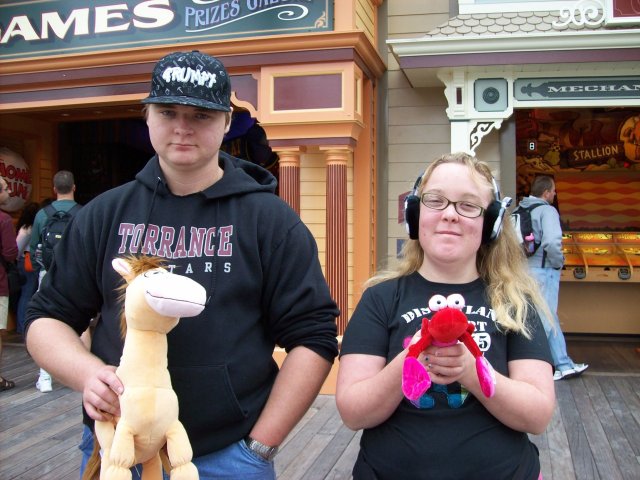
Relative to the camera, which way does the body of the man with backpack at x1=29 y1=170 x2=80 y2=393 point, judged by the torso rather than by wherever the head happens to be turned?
away from the camera

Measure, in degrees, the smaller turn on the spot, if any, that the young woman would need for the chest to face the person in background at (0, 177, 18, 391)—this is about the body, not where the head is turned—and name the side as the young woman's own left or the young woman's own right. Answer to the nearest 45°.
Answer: approximately 135° to the young woman's own right

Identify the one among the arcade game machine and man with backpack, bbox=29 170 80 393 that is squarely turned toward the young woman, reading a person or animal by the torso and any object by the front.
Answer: the arcade game machine

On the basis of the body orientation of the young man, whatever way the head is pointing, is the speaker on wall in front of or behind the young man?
behind

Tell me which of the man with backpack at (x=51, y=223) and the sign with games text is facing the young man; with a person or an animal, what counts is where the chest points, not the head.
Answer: the sign with games text

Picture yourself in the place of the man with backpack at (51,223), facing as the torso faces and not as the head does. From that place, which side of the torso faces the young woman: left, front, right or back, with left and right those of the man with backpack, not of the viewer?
back

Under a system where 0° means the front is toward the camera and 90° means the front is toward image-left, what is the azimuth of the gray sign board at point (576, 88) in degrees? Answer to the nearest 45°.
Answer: approximately 0°

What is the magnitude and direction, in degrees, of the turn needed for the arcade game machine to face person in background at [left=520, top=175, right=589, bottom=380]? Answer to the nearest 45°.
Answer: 0° — it already faces them
